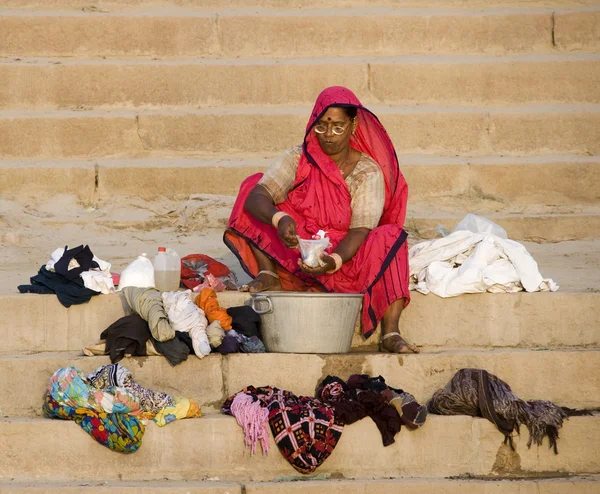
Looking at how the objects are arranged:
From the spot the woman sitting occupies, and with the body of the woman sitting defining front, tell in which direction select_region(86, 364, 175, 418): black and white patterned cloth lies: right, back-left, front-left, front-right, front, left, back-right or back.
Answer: front-right

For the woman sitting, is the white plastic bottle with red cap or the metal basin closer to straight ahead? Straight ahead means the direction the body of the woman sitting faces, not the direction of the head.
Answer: the metal basin

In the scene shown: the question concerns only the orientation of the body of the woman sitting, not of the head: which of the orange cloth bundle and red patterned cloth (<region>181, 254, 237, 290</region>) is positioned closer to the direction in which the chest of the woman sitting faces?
the orange cloth bundle

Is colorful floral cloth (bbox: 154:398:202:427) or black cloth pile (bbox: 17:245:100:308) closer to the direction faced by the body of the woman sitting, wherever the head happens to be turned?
the colorful floral cloth

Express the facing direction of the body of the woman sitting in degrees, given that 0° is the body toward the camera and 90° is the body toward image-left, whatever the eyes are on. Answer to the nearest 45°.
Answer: approximately 0°

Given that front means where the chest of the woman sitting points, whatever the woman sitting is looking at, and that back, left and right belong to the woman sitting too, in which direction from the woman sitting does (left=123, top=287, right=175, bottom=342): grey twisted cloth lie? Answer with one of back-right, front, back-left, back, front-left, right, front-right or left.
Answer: front-right

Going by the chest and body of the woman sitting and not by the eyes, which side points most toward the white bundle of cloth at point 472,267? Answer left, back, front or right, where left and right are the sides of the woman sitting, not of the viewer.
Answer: left

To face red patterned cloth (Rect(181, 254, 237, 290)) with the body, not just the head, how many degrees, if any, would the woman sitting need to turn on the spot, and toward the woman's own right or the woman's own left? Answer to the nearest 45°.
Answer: approximately 90° to the woman's own right

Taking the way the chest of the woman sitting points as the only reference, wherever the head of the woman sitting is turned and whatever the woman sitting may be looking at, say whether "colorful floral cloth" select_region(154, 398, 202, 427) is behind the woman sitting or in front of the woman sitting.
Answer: in front

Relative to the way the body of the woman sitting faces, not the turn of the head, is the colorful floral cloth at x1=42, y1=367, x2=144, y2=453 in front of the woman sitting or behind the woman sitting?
in front

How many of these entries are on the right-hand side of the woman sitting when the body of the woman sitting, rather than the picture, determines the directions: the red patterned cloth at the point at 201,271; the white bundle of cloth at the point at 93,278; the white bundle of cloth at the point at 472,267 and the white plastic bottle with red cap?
3

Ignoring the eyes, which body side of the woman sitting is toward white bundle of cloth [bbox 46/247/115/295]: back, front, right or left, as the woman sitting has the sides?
right

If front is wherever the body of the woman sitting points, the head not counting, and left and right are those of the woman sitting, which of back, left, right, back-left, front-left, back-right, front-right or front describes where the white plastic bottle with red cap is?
right

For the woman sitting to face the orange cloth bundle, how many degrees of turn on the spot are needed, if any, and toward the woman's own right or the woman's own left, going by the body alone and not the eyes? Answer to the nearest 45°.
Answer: approximately 45° to the woman's own right
